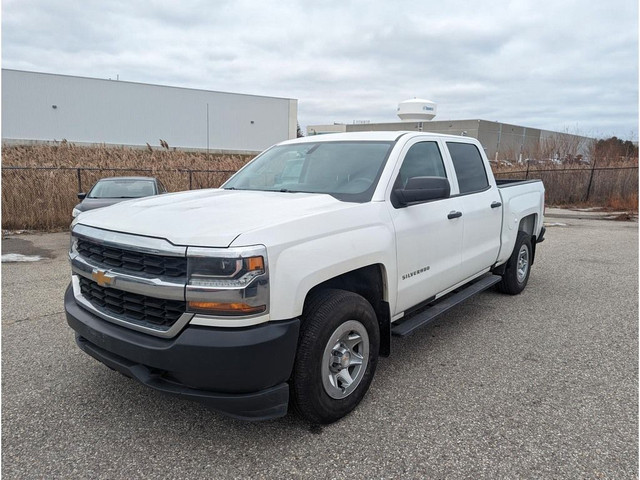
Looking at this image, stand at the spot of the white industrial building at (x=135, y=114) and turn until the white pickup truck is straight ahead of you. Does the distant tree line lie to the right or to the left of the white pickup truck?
left

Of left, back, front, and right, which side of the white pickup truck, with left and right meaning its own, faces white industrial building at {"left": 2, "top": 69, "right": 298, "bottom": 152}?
right

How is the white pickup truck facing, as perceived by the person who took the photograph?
facing the viewer and to the left of the viewer

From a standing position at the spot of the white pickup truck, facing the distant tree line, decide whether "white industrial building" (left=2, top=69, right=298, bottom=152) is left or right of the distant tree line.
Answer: left

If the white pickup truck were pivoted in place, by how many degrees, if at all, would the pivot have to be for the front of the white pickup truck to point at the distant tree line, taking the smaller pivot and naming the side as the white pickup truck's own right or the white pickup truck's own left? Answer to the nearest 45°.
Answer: approximately 180°
